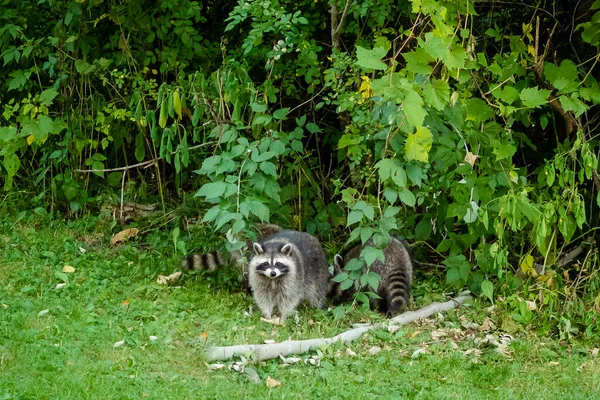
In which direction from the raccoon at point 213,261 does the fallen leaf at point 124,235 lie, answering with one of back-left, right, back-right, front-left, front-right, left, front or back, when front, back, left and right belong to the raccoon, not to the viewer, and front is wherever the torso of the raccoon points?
back-left

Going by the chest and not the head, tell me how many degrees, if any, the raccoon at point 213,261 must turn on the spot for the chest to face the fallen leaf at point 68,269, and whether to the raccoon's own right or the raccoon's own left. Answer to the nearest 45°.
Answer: approximately 180°

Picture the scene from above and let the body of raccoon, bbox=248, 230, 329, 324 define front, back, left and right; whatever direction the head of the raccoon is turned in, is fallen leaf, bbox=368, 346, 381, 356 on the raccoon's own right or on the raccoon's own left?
on the raccoon's own left

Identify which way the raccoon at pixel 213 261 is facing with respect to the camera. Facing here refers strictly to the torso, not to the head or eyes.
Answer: to the viewer's right

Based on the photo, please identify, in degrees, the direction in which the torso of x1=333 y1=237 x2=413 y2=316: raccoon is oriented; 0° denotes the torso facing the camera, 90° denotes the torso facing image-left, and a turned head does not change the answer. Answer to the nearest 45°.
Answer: approximately 135°

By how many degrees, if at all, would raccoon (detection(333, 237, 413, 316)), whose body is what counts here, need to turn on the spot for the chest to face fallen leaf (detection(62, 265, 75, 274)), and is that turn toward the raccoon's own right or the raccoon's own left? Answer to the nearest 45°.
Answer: approximately 45° to the raccoon's own left

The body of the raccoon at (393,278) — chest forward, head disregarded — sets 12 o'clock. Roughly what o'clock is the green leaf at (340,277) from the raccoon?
The green leaf is roughly at 9 o'clock from the raccoon.

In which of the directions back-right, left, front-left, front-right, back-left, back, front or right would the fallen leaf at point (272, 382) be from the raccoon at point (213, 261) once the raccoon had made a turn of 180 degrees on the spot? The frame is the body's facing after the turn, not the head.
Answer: left

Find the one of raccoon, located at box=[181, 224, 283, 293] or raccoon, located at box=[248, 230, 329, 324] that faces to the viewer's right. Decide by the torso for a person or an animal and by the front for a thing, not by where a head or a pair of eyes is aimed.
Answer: raccoon, located at box=[181, 224, 283, 293]
